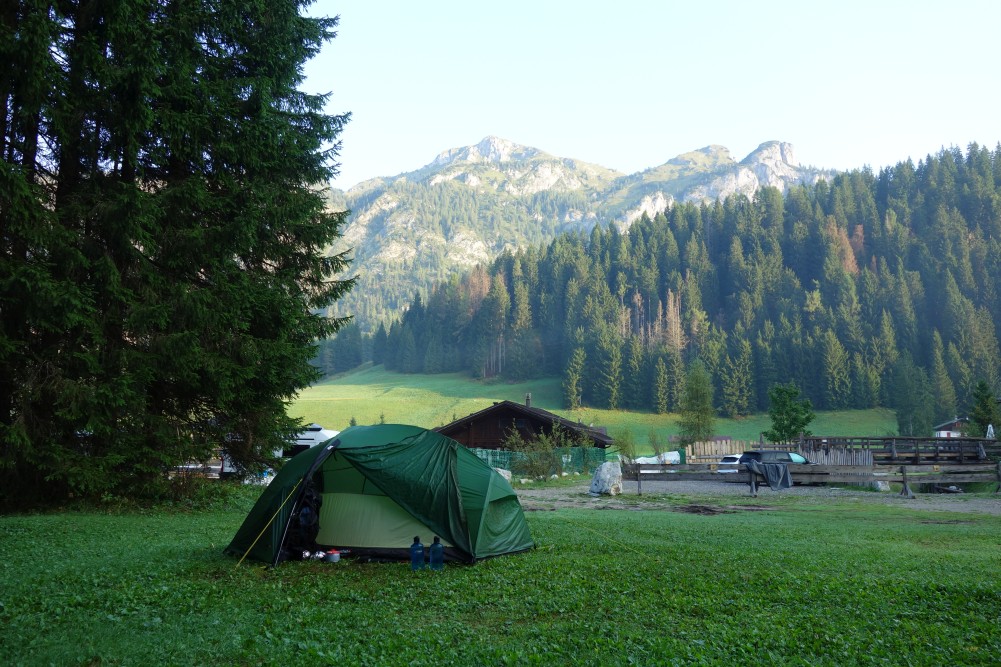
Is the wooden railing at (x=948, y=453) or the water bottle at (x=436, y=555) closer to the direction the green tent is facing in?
the water bottle

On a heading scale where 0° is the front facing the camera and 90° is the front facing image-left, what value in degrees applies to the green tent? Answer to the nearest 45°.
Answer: approximately 0°

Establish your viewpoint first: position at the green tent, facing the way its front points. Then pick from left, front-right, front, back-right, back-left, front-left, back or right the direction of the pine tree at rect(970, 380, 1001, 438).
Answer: back-left

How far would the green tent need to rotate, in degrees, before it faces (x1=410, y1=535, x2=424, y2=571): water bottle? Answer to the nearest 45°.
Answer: approximately 45° to its left

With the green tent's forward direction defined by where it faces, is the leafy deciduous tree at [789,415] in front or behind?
behind

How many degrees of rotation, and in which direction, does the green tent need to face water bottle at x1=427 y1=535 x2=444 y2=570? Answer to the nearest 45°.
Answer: approximately 45° to its left

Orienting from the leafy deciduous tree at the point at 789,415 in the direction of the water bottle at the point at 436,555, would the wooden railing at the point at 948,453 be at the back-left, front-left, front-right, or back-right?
front-left

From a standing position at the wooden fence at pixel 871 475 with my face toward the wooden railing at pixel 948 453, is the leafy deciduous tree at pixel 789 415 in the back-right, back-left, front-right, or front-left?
front-left

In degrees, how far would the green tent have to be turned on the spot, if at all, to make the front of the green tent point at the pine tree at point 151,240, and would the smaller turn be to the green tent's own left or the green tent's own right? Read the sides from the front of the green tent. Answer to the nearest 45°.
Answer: approximately 135° to the green tent's own right
